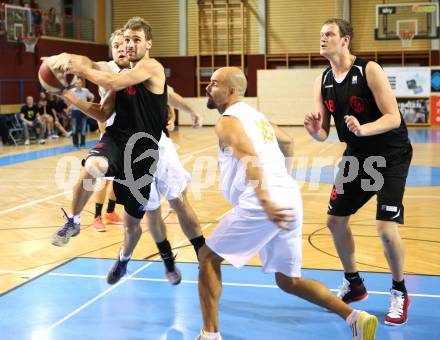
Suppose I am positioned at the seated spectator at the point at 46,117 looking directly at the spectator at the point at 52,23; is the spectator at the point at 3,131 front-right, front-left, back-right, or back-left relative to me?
back-left

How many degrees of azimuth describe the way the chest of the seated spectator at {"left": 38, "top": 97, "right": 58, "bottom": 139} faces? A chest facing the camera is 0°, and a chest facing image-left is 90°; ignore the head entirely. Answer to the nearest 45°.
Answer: approximately 315°

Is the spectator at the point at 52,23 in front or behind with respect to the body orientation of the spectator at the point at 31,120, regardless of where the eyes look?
behind

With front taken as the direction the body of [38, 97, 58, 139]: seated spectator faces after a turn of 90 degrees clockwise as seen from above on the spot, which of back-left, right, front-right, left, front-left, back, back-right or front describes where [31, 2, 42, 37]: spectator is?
back-right

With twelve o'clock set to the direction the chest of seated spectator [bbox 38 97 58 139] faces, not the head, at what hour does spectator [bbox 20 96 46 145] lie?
The spectator is roughly at 2 o'clock from the seated spectator.

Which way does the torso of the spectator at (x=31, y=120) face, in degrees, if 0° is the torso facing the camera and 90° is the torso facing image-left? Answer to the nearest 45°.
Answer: approximately 0°

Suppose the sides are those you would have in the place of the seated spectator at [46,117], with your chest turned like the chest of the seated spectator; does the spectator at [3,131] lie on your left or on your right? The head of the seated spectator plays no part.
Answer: on your right

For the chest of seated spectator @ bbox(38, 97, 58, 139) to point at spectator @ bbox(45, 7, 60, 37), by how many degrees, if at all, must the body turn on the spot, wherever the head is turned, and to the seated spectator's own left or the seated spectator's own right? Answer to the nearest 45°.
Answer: approximately 135° to the seated spectator's own left
